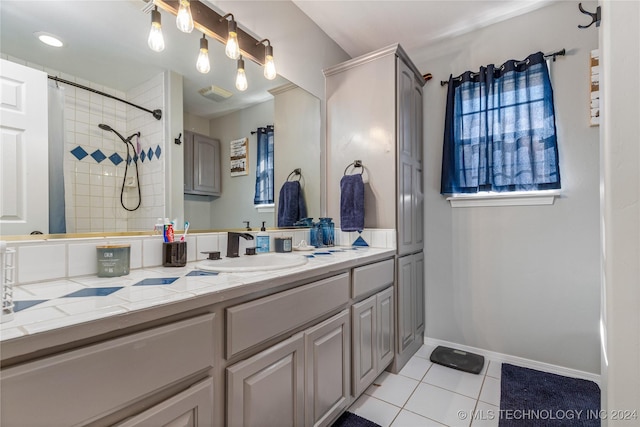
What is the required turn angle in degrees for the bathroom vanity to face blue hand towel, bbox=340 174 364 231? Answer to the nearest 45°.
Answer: approximately 90° to its left

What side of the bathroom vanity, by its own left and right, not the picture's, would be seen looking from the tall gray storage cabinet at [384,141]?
left

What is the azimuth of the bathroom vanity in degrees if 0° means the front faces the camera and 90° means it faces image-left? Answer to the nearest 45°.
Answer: approximately 315°
